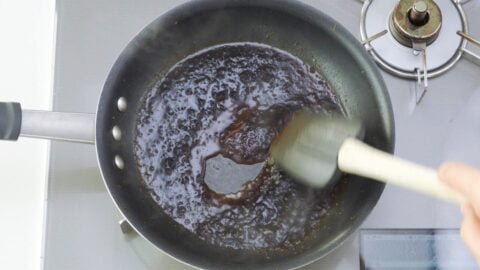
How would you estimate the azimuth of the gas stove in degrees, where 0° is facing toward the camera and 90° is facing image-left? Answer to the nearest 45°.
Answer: approximately 0°
